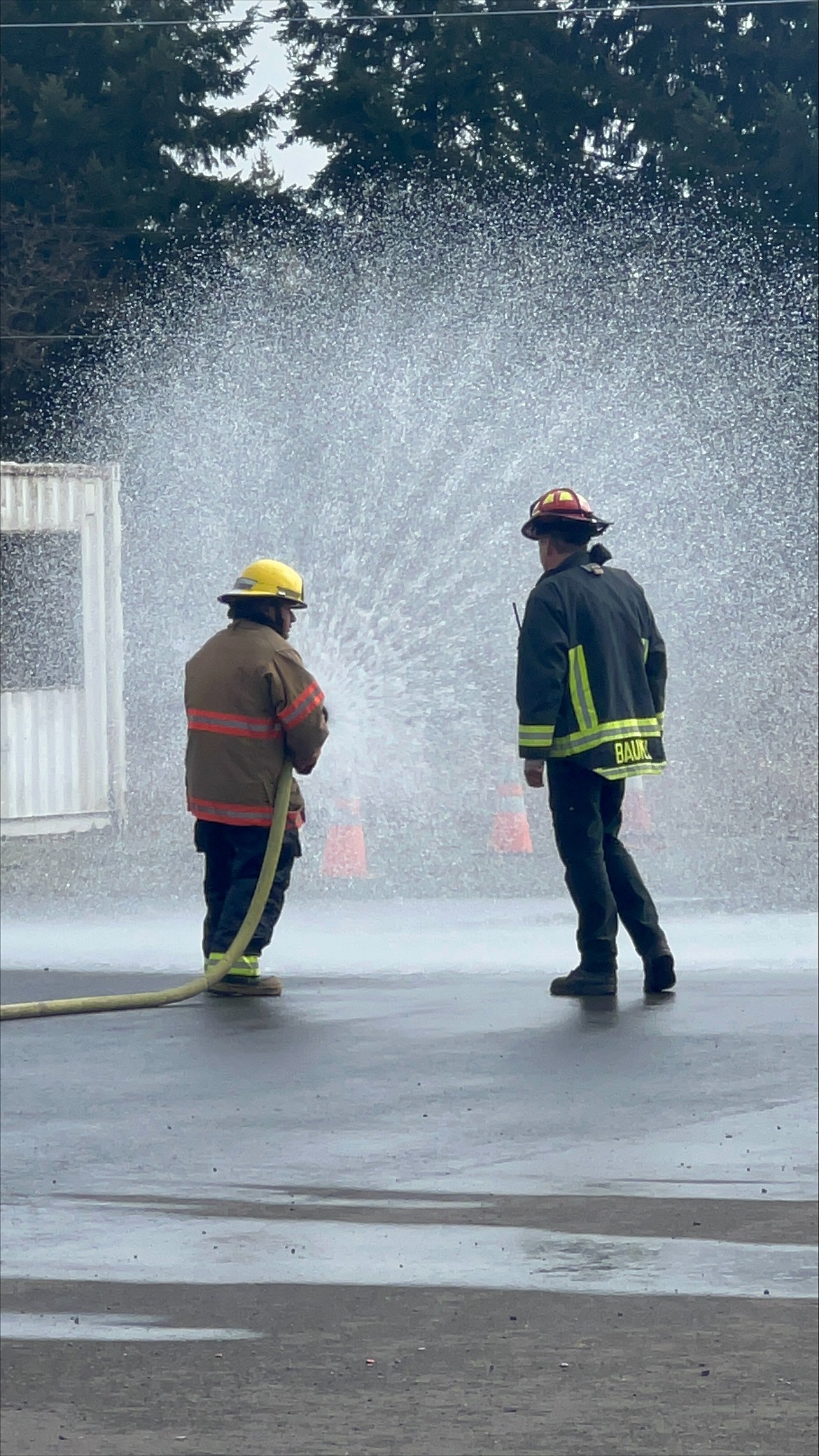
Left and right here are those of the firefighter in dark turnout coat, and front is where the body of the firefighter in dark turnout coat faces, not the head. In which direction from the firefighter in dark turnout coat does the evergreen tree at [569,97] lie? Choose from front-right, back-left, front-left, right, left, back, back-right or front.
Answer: front-right

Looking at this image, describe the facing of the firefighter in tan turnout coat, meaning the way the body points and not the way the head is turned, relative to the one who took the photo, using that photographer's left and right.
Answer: facing away from the viewer and to the right of the viewer

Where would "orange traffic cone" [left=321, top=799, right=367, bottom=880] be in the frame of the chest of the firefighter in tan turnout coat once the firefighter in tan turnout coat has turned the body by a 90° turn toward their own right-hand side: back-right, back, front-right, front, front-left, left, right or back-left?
back-left

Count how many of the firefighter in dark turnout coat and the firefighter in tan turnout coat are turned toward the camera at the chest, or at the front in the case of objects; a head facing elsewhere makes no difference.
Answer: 0

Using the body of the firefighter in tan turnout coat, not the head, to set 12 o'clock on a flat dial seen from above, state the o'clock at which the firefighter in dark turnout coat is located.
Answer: The firefighter in dark turnout coat is roughly at 2 o'clock from the firefighter in tan turnout coat.

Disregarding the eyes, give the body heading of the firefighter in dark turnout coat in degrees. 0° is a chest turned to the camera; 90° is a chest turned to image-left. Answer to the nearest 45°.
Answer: approximately 135°

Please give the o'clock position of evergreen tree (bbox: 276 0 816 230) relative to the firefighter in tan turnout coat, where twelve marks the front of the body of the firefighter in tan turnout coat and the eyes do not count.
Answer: The evergreen tree is roughly at 11 o'clock from the firefighter in tan turnout coat.

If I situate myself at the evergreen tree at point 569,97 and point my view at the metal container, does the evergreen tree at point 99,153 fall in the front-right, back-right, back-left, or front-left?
front-right

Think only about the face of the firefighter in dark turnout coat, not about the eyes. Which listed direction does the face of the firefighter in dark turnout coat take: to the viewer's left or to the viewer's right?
to the viewer's left

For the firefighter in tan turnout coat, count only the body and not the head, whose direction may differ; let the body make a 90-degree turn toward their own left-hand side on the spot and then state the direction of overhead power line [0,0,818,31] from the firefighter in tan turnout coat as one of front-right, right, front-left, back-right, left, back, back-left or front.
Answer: front-right

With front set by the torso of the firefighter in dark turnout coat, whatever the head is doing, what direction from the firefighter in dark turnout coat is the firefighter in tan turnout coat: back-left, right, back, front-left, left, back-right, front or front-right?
front-left

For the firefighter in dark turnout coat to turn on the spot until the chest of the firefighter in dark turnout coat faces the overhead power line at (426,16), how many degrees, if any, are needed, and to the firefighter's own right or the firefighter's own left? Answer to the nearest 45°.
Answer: approximately 45° to the firefighter's own right

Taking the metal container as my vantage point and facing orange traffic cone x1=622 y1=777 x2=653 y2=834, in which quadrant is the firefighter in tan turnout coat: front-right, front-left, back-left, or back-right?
front-right
